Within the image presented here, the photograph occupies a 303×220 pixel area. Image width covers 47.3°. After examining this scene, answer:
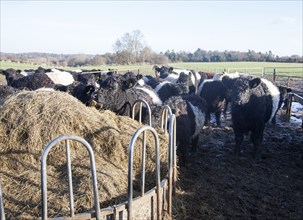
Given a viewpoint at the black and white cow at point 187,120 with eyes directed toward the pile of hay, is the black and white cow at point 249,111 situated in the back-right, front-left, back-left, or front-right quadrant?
back-left

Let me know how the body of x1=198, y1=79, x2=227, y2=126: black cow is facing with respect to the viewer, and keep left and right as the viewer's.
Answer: facing the viewer and to the right of the viewer

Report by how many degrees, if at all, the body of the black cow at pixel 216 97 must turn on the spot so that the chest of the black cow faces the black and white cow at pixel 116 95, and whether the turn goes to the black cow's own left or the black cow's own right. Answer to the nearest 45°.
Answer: approximately 90° to the black cow's own right

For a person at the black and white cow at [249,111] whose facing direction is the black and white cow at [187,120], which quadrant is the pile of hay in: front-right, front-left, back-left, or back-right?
front-left
